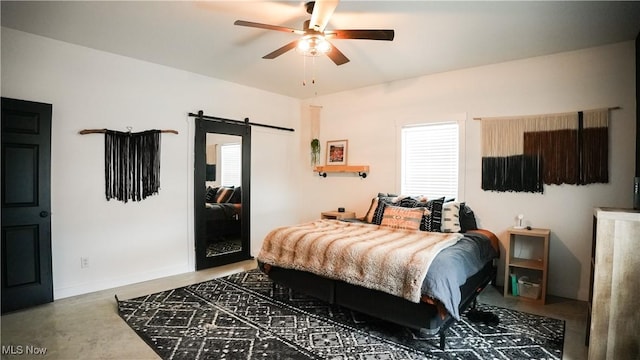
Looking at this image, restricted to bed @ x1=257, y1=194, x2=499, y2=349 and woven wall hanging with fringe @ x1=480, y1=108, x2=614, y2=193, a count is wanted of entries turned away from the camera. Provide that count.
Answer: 0

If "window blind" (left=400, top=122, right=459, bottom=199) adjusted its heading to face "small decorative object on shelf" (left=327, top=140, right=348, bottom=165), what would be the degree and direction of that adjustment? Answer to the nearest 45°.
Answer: approximately 45° to its right

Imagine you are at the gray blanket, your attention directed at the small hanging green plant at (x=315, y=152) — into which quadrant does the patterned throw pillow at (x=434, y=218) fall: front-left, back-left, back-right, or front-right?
front-right

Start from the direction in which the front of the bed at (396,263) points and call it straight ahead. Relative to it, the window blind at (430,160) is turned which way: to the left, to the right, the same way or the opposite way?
the same way

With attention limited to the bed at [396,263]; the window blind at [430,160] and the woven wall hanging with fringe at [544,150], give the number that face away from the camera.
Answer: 0

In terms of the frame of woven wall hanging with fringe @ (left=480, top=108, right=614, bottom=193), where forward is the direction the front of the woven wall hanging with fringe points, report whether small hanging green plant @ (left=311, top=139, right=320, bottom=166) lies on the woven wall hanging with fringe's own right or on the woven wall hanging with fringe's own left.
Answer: on the woven wall hanging with fringe's own right

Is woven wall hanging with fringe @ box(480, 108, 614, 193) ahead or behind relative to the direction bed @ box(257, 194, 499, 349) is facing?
behind

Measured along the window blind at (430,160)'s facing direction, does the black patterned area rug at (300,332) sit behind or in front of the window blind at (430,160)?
in front

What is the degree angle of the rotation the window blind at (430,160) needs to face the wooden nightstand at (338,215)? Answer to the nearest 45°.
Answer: approximately 45° to its right

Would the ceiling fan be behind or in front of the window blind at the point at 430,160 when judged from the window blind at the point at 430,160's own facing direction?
in front

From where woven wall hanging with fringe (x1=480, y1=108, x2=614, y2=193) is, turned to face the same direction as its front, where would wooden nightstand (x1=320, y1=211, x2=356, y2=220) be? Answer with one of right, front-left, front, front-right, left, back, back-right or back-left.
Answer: front-right

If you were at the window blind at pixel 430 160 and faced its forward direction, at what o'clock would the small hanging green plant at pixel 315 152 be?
The small hanging green plant is roughly at 2 o'clock from the window blind.

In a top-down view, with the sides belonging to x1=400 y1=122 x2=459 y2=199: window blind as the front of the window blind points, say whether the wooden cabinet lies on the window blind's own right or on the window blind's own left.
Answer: on the window blind's own left

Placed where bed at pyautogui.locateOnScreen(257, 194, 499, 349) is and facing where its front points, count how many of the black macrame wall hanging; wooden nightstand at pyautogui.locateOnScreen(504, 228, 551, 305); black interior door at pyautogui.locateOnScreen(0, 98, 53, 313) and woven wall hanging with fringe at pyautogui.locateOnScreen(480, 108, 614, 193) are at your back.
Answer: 2

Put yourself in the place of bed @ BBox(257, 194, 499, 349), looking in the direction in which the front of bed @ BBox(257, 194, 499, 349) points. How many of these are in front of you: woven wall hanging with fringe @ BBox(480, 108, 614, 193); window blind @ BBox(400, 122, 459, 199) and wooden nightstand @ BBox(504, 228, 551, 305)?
0

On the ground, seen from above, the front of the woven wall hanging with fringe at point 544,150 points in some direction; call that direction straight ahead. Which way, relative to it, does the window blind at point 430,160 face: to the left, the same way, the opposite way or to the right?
the same way

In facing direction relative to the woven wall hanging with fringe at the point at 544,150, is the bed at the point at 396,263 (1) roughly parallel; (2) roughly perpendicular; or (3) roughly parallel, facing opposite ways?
roughly parallel

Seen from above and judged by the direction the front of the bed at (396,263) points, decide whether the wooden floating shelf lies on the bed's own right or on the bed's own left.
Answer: on the bed's own right

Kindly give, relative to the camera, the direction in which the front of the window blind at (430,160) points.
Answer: facing the viewer and to the left of the viewer
